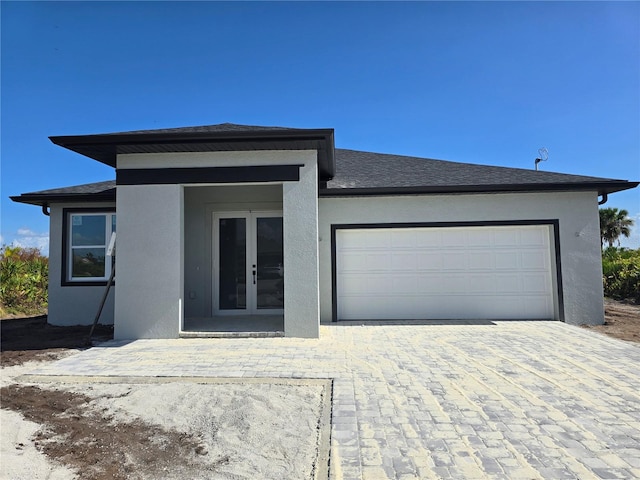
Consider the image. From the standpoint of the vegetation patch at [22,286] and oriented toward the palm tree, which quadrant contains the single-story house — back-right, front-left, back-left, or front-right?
front-right

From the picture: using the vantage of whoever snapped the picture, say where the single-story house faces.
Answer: facing the viewer

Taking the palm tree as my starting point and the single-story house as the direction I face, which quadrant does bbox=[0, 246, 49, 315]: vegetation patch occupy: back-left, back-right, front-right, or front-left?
front-right

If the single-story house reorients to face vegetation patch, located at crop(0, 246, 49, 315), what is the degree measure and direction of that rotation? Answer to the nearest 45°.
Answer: approximately 90° to its right

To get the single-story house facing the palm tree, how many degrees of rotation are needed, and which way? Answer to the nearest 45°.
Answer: approximately 135° to its left

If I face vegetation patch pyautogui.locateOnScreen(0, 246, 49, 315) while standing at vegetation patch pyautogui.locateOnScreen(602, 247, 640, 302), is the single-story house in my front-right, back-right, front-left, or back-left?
front-left

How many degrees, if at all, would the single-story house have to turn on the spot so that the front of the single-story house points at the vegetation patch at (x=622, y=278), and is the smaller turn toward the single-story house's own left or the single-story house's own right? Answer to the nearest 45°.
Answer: approximately 135° to the single-story house's own left

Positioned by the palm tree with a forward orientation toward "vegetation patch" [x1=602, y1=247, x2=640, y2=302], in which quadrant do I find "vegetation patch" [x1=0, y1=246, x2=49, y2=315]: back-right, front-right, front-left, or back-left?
front-right

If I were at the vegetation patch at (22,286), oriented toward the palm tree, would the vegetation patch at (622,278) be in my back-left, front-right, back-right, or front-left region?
front-right
